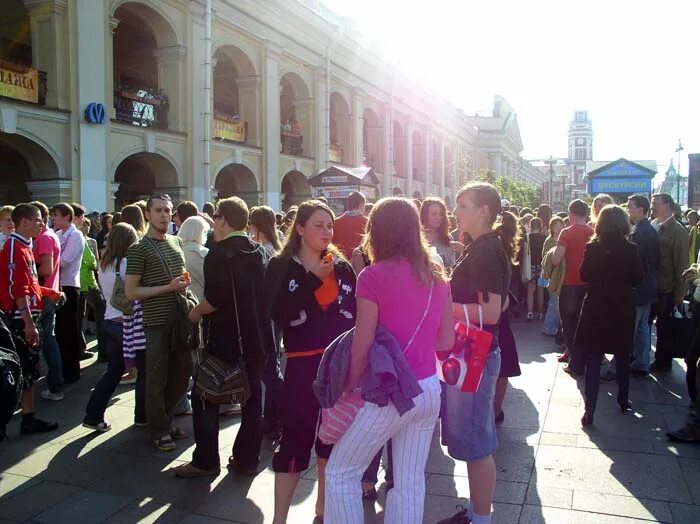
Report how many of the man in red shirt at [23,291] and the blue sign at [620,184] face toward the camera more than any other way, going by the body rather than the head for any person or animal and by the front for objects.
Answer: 1

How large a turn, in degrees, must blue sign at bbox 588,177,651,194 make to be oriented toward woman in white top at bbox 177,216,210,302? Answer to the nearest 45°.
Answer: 0° — it already faces them

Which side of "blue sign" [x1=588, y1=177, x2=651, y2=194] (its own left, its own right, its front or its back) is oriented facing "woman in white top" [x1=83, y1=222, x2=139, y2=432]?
front

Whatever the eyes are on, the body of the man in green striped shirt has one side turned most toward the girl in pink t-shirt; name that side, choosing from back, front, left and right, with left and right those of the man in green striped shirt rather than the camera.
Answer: front

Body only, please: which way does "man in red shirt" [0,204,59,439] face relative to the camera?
to the viewer's right

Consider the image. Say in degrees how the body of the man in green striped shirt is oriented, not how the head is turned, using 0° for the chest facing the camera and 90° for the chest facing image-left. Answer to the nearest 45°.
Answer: approximately 315°

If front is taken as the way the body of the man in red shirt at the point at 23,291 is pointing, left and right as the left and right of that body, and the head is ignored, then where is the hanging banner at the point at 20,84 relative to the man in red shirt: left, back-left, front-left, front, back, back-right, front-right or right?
left

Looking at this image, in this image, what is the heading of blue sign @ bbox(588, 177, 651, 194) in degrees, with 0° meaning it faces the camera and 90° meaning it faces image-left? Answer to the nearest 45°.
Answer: approximately 0°

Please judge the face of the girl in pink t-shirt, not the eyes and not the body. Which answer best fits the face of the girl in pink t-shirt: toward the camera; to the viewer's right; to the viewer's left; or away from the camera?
away from the camera

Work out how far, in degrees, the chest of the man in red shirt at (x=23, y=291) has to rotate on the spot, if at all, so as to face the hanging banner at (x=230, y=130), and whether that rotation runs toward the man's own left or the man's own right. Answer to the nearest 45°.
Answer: approximately 45° to the man's own left

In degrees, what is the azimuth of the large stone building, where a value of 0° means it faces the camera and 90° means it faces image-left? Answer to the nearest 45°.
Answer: approximately 315°

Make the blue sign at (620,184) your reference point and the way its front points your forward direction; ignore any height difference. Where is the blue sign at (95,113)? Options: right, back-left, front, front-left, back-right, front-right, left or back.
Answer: front-right
